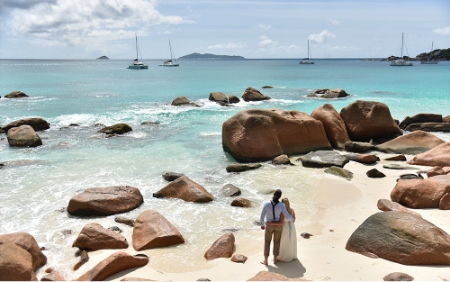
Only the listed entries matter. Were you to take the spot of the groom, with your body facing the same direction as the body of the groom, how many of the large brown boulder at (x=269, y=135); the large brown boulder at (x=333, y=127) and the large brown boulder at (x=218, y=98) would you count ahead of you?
3

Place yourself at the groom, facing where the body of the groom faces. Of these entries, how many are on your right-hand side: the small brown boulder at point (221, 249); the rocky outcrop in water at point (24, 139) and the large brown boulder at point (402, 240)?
1

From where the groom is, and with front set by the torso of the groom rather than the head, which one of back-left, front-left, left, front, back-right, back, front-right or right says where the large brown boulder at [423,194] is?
front-right

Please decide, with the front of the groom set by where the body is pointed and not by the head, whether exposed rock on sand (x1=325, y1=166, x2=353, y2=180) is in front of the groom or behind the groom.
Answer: in front

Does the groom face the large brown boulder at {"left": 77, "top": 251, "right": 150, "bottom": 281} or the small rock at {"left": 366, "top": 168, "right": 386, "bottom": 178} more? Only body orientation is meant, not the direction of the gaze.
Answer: the small rock

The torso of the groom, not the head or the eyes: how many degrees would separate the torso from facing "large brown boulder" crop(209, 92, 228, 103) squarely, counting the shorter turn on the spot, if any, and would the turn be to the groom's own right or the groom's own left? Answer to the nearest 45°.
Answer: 0° — they already face it

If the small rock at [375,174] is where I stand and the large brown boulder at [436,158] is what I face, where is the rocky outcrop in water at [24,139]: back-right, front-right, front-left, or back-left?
back-left

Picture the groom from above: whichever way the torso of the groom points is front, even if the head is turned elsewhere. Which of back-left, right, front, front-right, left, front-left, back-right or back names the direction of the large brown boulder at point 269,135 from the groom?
front

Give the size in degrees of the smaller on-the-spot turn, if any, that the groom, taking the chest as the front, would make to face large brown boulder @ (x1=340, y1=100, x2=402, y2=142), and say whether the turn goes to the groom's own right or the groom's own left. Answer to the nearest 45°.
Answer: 0° — they already face it

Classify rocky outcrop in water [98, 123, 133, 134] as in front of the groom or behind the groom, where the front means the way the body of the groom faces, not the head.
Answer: in front

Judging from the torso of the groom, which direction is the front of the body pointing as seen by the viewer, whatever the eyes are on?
away from the camera

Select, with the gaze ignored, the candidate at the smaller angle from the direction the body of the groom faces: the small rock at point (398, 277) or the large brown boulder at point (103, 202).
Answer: the large brown boulder

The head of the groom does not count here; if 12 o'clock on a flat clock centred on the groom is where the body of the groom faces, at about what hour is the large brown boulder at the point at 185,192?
The large brown boulder is roughly at 11 o'clock from the groom.
